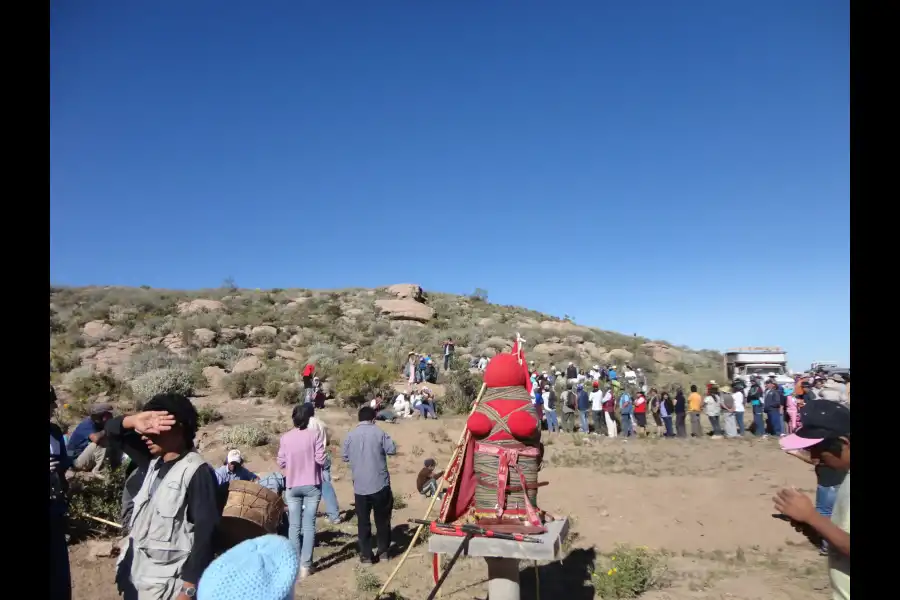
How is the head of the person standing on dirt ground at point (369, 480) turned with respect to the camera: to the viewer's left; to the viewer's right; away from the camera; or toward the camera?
away from the camera

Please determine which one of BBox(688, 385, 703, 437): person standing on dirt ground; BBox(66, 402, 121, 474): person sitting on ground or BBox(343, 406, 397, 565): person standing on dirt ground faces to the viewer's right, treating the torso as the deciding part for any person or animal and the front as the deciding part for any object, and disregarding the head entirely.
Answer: the person sitting on ground

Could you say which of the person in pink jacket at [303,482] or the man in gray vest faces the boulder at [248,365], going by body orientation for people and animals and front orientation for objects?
the person in pink jacket

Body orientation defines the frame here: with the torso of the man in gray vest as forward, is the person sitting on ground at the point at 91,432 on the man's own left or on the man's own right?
on the man's own right

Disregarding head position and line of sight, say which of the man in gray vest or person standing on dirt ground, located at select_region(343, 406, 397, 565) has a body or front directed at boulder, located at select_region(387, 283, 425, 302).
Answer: the person standing on dirt ground

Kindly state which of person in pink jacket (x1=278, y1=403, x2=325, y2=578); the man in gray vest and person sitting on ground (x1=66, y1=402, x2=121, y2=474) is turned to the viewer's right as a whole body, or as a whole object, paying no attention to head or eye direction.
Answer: the person sitting on ground

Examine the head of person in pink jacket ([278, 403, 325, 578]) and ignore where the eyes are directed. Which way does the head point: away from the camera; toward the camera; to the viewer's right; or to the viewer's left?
away from the camera

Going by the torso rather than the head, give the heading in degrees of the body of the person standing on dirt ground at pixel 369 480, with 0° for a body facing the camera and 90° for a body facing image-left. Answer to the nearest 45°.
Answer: approximately 180°
